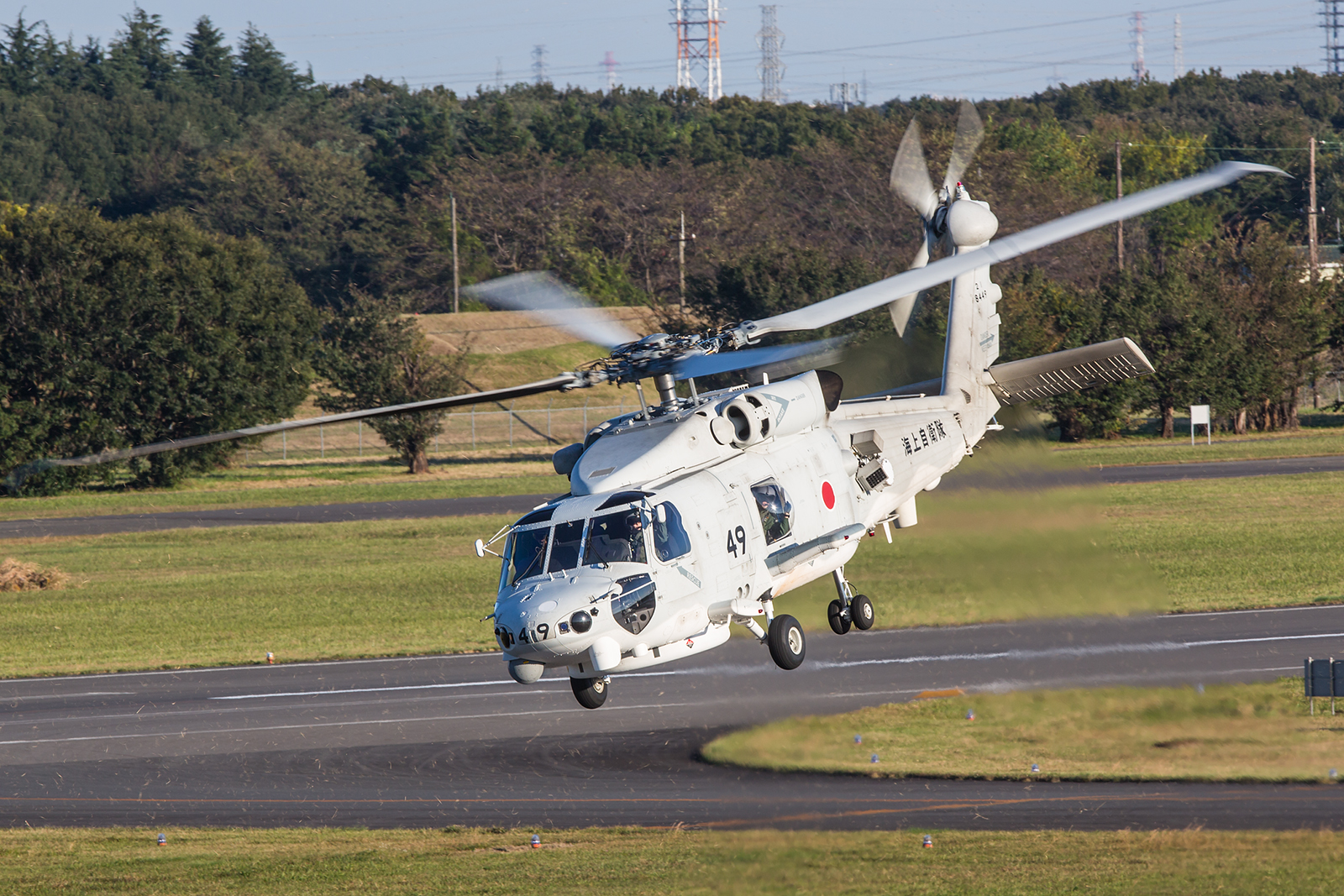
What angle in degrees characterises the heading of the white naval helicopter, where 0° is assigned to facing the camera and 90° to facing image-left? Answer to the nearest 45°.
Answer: approximately 45°
